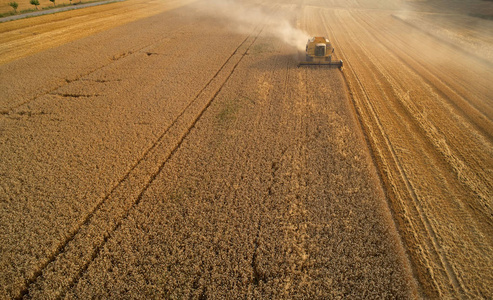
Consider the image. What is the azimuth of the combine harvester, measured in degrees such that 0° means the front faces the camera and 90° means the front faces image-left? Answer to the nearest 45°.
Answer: approximately 0°
